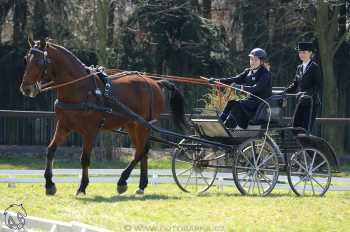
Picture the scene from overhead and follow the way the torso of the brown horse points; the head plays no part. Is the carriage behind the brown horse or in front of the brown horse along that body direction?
behind

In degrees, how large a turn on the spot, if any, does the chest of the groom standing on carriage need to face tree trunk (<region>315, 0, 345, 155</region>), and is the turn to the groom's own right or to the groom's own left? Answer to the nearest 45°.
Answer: approximately 135° to the groom's own right

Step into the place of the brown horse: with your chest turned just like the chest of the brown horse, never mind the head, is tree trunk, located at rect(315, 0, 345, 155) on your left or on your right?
on your right

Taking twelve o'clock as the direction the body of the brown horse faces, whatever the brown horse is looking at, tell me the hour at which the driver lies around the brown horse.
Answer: The driver is roughly at 6 o'clock from the brown horse.

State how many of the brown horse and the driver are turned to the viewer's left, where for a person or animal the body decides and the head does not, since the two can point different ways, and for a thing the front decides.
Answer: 2

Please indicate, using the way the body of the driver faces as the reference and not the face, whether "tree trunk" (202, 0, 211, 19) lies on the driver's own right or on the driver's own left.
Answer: on the driver's own right

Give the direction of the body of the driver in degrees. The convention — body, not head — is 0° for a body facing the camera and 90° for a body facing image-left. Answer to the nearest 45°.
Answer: approximately 90°

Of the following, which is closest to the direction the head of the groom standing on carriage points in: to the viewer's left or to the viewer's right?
to the viewer's left

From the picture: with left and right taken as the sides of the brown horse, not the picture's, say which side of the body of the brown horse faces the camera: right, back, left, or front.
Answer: left
